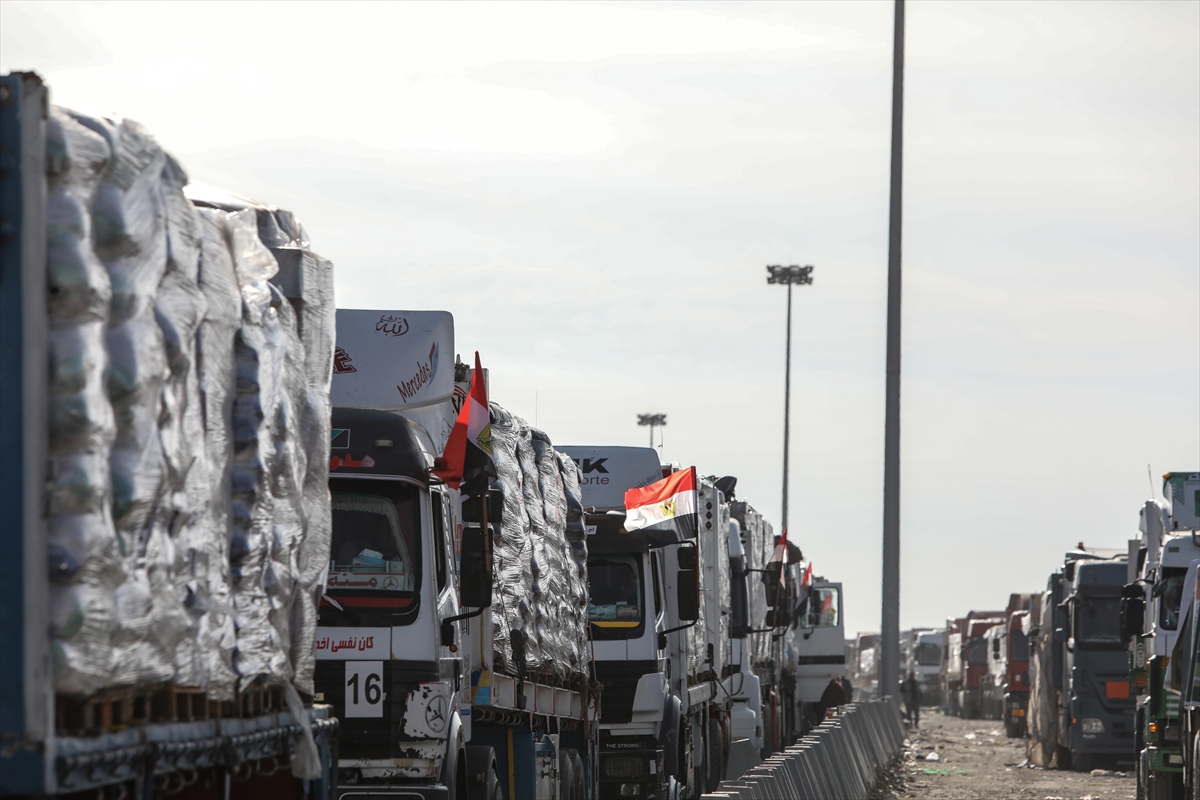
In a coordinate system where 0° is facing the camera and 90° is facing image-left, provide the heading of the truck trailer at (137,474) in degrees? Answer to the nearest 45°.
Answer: approximately 45°

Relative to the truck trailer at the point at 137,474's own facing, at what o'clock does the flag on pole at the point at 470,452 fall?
The flag on pole is roughly at 5 o'clock from the truck trailer.

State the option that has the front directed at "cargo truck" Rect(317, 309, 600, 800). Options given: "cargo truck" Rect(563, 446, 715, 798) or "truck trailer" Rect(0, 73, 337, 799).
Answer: "cargo truck" Rect(563, 446, 715, 798)

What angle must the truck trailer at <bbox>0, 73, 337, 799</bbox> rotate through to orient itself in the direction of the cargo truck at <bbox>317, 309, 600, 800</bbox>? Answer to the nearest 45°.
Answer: approximately 135° to its right

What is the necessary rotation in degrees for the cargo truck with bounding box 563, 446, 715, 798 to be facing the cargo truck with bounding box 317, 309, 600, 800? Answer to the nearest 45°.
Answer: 0° — it already faces it

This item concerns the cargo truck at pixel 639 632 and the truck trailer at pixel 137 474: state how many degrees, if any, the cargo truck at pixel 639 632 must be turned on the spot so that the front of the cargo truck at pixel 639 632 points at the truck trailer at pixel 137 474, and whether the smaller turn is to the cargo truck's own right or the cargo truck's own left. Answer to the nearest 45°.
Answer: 0° — it already faces it

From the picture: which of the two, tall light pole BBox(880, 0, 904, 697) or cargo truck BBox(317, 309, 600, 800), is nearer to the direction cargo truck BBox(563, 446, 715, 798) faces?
the cargo truck BBox(317, 309, 600, 800)
